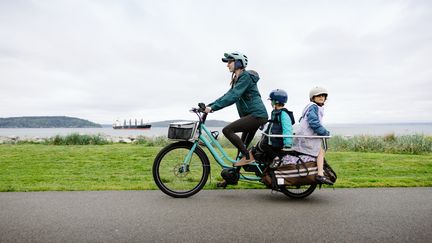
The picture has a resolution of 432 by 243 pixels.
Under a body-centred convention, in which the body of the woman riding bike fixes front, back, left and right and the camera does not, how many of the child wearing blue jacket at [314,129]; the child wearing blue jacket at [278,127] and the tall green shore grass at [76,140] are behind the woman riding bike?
2

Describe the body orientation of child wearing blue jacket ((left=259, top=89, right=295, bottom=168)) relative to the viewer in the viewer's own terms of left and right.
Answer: facing the viewer and to the left of the viewer

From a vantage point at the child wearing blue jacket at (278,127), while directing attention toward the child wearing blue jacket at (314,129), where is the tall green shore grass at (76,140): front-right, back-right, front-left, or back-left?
back-left

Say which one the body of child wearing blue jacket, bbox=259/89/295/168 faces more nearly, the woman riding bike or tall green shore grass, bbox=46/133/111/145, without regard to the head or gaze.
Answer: the woman riding bike

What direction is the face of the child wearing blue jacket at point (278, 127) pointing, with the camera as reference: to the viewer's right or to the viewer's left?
to the viewer's left

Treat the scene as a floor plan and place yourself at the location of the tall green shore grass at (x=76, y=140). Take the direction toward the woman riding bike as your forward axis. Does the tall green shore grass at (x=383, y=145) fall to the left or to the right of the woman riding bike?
left

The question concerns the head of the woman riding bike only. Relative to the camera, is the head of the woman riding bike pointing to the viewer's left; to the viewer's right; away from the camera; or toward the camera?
to the viewer's left

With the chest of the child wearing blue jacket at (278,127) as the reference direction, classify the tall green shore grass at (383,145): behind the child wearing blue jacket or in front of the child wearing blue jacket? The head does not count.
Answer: behind

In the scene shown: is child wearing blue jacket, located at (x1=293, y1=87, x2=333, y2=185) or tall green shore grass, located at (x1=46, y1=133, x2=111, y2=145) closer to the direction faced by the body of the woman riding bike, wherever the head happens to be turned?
the tall green shore grass

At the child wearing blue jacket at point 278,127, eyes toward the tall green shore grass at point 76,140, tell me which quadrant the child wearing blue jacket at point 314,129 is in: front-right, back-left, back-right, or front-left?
back-right

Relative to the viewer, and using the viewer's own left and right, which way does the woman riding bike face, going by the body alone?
facing to the left of the viewer

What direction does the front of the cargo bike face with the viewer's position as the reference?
facing to the left of the viewer

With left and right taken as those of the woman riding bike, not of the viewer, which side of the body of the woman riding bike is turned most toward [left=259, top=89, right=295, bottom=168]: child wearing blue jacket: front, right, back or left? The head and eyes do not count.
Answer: back

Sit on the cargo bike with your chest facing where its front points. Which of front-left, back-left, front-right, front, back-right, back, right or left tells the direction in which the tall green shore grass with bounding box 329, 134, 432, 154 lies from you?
back-right

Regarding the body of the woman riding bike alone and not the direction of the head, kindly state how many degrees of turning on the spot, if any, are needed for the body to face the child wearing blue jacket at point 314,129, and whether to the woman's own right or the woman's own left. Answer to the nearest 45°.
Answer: approximately 180°
